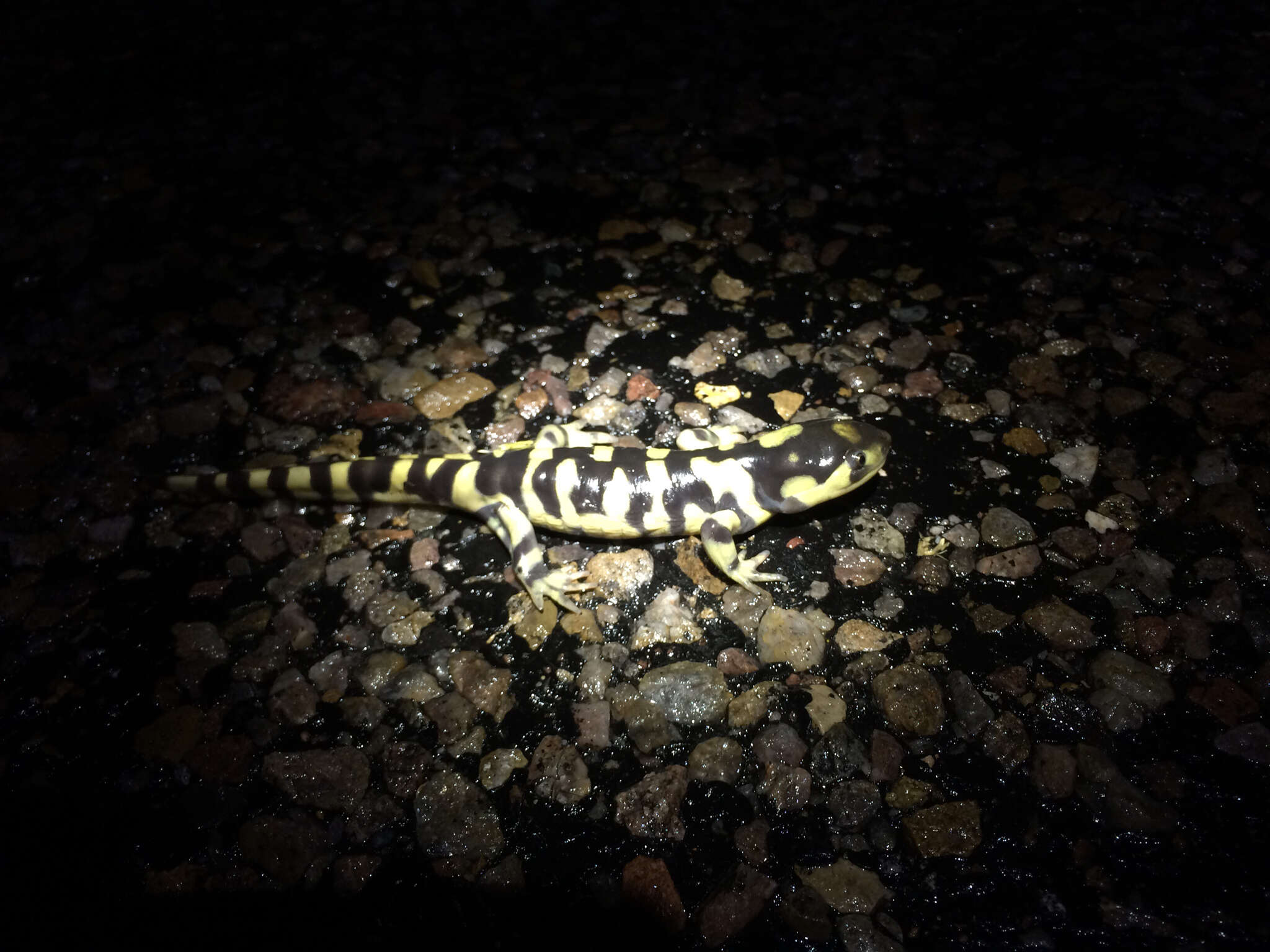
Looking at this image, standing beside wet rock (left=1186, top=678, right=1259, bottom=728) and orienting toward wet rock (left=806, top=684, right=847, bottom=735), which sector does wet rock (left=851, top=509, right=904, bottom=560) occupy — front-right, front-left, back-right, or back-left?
front-right

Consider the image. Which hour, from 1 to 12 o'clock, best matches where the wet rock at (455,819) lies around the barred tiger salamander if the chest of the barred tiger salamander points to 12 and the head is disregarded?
The wet rock is roughly at 4 o'clock from the barred tiger salamander.

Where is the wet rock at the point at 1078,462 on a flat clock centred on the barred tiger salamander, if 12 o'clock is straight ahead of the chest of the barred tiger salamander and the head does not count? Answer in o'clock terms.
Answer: The wet rock is roughly at 12 o'clock from the barred tiger salamander.

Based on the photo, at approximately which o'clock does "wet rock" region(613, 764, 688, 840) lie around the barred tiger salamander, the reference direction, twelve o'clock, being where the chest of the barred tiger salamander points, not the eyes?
The wet rock is roughly at 3 o'clock from the barred tiger salamander.

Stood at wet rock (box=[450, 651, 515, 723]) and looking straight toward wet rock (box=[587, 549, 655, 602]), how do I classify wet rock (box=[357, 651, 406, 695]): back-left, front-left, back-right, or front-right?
back-left

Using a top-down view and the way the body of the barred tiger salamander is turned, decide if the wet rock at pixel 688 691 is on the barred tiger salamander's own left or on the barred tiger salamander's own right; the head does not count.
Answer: on the barred tiger salamander's own right

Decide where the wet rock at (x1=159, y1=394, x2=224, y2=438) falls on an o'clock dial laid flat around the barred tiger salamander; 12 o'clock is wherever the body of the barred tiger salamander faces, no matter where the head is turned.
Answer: The wet rock is roughly at 7 o'clock from the barred tiger salamander.

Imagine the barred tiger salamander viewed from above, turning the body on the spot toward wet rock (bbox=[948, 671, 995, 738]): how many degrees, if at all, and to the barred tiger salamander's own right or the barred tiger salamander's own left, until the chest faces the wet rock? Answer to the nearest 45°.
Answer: approximately 45° to the barred tiger salamander's own right

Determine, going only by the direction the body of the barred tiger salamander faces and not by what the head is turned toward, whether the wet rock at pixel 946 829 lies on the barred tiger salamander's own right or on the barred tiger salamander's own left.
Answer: on the barred tiger salamander's own right

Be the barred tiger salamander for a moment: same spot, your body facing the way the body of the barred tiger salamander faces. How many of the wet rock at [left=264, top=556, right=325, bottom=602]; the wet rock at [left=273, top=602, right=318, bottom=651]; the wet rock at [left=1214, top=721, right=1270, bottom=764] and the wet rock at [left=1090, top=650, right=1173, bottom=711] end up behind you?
2

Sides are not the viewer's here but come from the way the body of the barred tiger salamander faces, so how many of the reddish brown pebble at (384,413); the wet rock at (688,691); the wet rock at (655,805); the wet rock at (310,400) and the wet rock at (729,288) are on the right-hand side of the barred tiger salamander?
2

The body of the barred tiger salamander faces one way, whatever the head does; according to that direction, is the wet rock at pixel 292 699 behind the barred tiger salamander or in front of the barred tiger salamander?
behind

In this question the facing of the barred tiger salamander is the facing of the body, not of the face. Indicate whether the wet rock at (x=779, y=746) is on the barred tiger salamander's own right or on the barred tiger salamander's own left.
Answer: on the barred tiger salamander's own right

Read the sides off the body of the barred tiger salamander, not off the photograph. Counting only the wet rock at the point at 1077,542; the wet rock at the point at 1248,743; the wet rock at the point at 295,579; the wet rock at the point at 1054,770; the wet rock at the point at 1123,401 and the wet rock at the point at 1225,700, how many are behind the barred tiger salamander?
1

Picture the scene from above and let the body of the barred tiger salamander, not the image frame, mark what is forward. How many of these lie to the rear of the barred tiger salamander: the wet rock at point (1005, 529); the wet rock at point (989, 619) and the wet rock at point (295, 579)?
1

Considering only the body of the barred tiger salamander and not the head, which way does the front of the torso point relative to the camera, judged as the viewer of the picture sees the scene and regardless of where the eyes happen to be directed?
to the viewer's right

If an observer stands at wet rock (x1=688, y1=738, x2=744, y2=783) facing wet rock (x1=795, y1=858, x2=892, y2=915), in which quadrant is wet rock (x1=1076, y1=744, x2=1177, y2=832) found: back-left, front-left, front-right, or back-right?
front-left

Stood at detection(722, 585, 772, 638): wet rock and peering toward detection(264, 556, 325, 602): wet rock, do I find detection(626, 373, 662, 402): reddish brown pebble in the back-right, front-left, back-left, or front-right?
front-right
